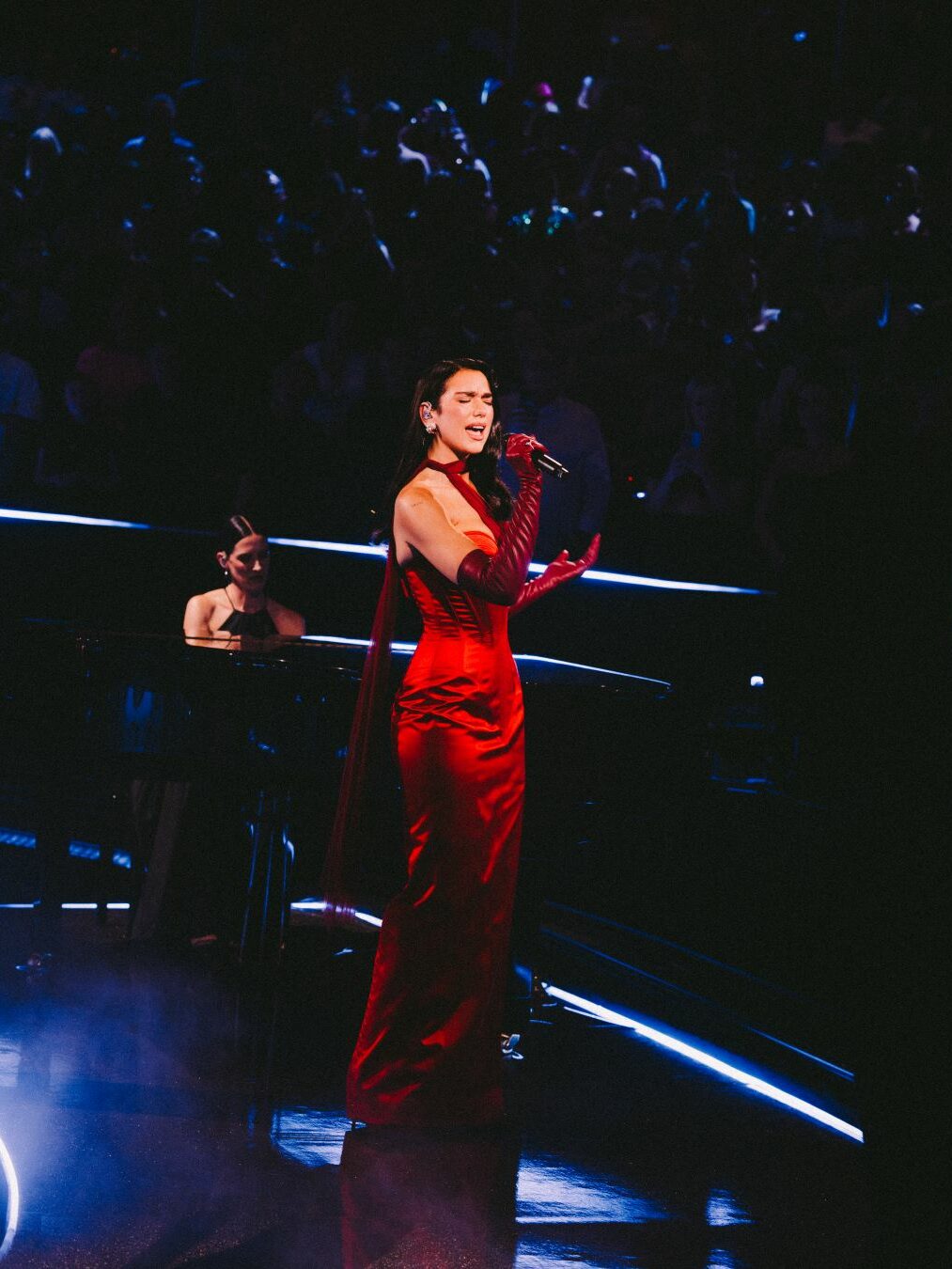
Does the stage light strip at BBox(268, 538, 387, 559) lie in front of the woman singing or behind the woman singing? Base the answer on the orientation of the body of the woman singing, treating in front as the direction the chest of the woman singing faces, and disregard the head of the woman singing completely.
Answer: behind

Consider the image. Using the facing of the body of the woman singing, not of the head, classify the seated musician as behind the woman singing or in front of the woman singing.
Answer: behind

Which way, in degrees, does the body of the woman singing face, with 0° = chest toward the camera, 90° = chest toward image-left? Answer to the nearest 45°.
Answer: approximately 315°

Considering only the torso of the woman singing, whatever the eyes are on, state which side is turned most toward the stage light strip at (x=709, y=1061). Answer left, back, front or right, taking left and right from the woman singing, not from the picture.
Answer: left

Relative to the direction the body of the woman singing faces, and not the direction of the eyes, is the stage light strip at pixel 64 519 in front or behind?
behind
